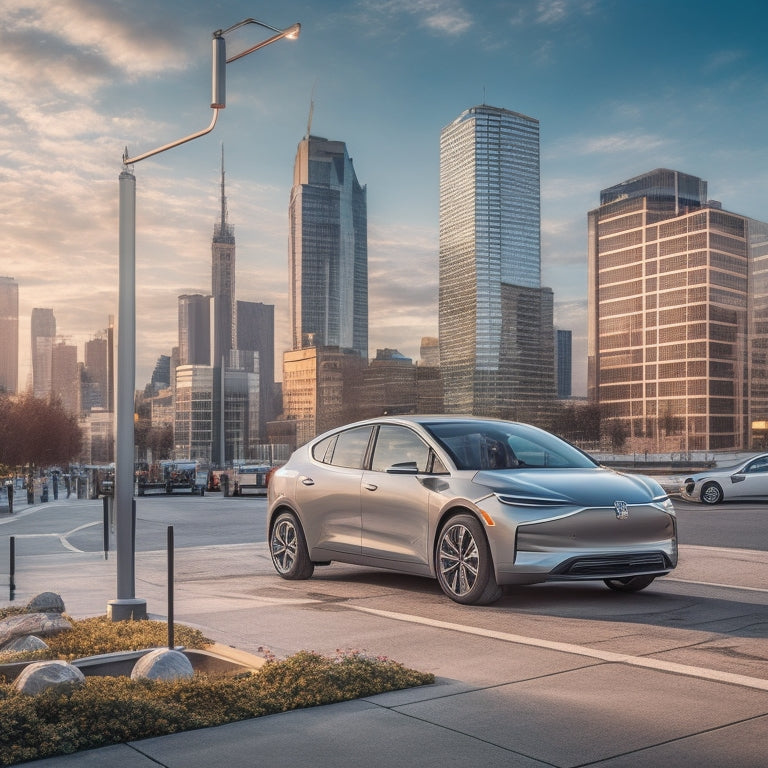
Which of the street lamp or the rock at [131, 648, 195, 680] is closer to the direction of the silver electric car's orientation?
the rock

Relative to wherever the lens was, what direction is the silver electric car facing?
facing the viewer and to the right of the viewer

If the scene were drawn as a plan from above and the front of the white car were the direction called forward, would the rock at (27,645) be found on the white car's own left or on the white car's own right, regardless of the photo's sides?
on the white car's own left

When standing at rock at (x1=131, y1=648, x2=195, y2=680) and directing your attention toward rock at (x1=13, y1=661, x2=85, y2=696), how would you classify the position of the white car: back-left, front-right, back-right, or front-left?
back-right

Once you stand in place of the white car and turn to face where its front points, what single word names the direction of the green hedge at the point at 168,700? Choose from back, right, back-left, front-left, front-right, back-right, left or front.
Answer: left

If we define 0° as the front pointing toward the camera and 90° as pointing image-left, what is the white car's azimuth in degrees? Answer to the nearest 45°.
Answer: approximately 90°

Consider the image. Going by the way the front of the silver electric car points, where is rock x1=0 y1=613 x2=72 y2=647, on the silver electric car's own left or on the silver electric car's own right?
on the silver electric car's own right

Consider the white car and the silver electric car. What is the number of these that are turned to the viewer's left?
1

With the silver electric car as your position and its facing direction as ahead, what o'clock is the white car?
The white car is roughly at 8 o'clock from the silver electric car.

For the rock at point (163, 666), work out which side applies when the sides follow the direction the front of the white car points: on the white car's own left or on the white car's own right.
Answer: on the white car's own left

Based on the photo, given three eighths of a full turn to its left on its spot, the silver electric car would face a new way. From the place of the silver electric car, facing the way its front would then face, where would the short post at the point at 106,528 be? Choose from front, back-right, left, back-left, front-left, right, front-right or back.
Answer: front-left

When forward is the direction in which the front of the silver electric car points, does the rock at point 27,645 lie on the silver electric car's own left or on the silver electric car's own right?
on the silver electric car's own right

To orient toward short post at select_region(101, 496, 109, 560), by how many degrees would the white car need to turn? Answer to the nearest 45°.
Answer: approximately 45° to its left
